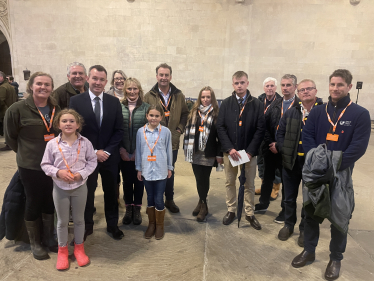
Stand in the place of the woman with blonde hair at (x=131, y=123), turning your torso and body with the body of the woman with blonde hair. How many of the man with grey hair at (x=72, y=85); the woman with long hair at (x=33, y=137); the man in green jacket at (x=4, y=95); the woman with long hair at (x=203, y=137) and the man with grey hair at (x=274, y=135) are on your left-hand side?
2

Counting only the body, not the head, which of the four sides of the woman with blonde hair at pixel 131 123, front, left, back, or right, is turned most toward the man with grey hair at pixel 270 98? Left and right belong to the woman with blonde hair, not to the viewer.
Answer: left

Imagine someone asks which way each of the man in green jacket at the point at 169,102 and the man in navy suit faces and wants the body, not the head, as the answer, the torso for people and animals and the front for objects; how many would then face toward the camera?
2
